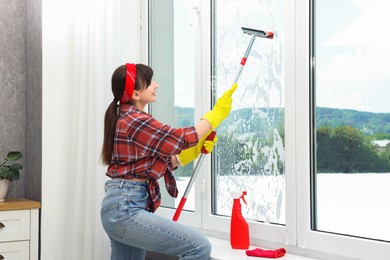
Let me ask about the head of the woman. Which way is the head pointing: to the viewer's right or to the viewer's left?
to the viewer's right

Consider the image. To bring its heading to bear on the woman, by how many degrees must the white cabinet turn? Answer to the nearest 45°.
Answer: approximately 45° to its left

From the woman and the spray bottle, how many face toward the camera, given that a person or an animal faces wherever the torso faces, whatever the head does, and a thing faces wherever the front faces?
0

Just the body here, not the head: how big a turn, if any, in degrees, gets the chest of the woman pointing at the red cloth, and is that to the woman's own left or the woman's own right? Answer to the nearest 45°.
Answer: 0° — they already face it

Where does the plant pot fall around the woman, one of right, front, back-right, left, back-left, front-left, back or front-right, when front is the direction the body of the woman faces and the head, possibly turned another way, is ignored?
back-left

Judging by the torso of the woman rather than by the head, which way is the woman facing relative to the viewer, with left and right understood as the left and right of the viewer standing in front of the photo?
facing to the right of the viewer

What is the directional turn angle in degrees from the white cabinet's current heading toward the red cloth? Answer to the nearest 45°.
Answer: approximately 45° to its left
